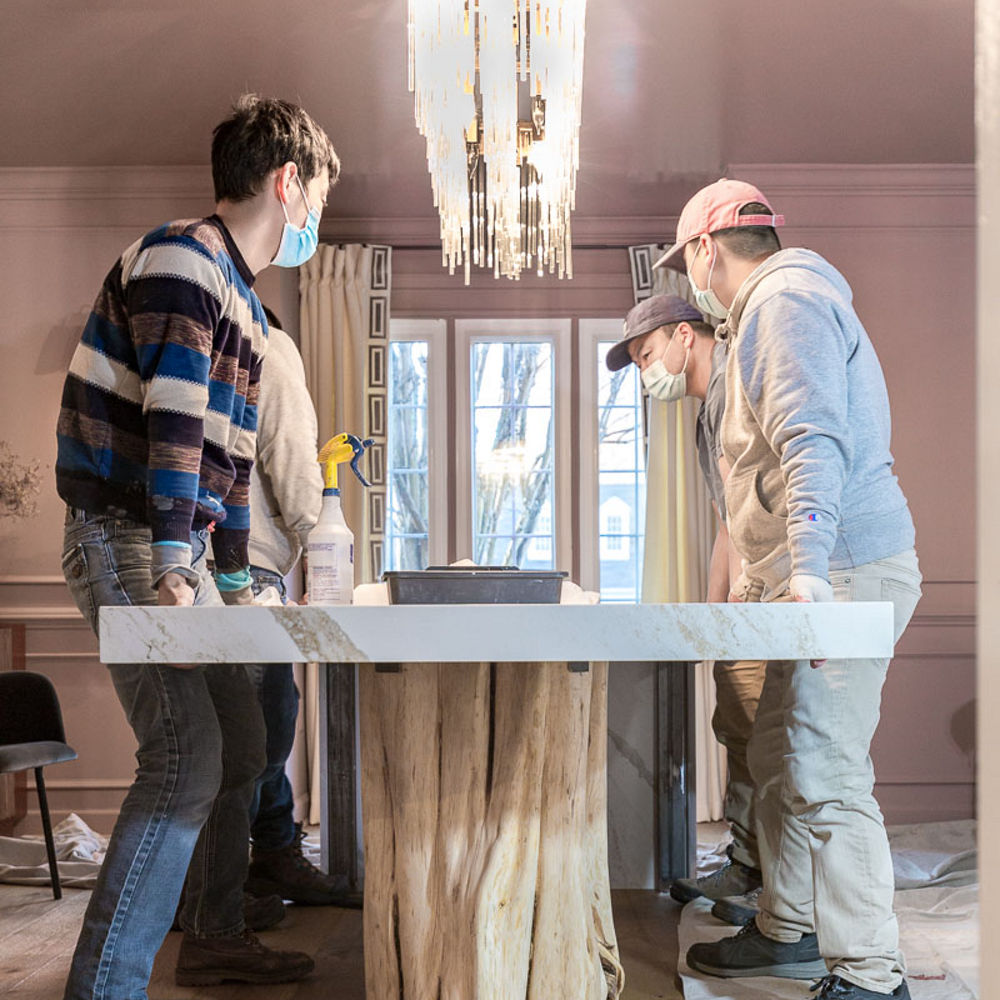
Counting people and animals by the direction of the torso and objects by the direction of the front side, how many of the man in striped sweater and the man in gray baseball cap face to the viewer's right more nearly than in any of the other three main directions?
1

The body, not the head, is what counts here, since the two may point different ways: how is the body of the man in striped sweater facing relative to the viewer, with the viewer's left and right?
facing to the right of the viewer

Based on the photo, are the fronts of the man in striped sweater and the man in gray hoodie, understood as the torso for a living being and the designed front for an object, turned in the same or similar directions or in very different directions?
very different directions

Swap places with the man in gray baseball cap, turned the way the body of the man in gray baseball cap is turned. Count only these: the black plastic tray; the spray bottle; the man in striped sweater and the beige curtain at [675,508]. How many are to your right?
1

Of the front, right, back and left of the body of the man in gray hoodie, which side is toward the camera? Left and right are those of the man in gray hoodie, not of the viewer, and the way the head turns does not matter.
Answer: left

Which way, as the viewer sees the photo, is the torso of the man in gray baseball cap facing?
to the viewer's left

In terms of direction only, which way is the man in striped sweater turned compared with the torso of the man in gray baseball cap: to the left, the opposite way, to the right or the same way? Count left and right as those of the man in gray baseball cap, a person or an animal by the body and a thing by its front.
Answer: the opposite way

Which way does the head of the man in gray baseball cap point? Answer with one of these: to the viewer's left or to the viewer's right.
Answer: to the viewer's left

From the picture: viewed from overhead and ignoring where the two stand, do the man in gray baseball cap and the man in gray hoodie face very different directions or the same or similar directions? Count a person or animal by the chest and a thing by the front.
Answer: same or similar directions

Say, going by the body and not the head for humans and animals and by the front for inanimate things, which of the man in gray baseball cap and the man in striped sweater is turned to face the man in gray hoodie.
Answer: the man in striped sweater
